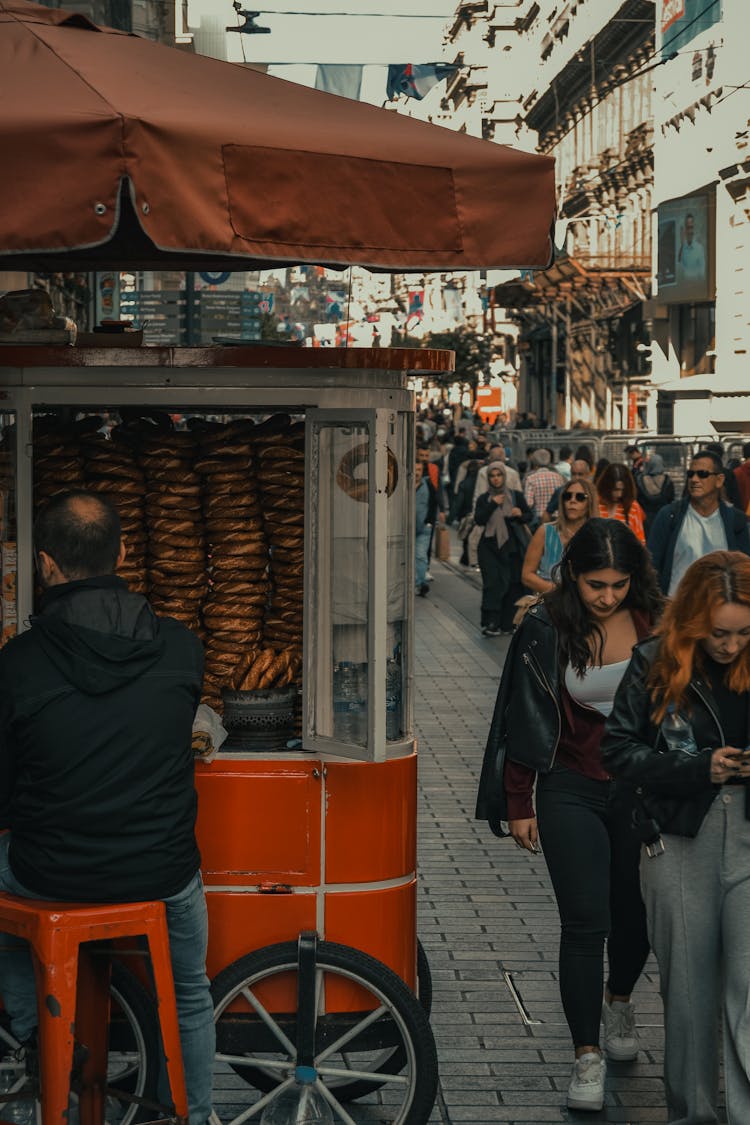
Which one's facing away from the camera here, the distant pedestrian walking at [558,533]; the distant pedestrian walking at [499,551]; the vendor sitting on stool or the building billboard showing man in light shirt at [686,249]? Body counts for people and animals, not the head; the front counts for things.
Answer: the vendor sitting on stool

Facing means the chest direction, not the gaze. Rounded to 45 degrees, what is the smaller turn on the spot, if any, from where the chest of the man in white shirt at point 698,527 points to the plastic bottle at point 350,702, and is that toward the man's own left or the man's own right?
0° — they already face it

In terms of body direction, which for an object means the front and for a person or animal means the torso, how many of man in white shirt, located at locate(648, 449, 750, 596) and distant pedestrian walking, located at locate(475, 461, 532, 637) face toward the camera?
2

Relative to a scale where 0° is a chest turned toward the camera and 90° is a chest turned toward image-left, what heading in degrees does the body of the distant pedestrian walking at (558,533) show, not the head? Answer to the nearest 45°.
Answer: approximately 0°

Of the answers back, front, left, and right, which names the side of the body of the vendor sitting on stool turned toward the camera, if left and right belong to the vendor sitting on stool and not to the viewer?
back

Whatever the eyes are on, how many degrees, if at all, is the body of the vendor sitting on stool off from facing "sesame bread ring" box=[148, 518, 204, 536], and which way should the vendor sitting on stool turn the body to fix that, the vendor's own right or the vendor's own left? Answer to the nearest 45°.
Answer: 0° — they already face it
